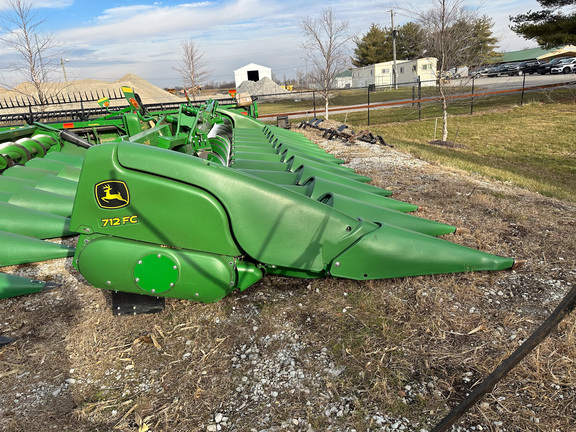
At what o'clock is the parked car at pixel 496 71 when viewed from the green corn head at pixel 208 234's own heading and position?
The parked car is roughly at 10 o'clock from the green corn head.

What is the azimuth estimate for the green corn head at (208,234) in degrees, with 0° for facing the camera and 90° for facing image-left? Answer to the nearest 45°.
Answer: approximately 270°

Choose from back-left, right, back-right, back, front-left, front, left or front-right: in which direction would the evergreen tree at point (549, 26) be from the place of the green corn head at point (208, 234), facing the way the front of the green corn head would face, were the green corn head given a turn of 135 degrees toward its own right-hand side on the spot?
back

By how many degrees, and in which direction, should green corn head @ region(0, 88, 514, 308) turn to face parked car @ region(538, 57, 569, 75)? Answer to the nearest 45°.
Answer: approximately 45° to its left

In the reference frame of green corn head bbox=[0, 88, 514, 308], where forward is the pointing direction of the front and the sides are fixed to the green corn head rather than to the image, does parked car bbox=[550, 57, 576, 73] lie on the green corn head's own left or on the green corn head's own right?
on the green corn head's own left
